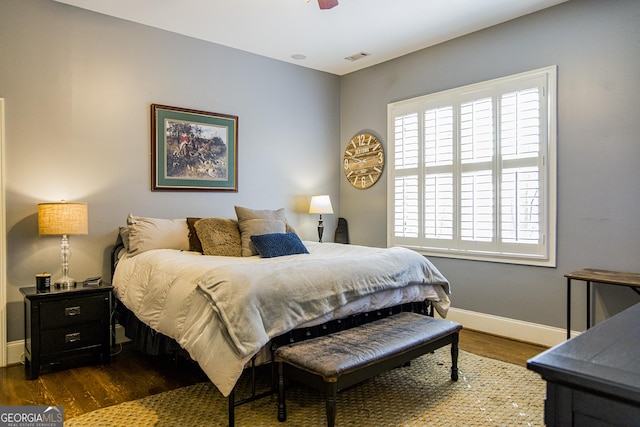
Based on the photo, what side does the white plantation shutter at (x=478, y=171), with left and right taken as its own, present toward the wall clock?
right

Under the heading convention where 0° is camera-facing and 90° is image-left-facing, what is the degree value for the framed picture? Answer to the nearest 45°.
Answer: approximately 315°

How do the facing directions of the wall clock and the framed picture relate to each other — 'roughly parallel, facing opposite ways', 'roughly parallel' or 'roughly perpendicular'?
roughly perpendicular

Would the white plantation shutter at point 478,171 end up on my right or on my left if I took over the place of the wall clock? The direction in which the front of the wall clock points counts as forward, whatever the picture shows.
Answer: on my left

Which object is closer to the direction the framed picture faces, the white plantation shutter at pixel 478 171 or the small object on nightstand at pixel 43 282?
the white plantation shutter

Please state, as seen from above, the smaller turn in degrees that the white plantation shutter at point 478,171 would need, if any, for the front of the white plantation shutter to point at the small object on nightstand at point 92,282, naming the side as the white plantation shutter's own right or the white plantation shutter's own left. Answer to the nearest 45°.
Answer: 0° — it already faces it

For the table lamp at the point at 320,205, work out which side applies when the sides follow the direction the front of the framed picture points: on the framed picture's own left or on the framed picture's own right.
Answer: on the framed picture's own left

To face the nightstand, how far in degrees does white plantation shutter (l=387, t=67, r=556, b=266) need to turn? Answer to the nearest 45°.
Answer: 0° — it already faces it

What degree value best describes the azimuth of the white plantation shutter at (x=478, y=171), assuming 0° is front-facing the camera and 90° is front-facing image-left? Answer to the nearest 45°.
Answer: approximately 45°

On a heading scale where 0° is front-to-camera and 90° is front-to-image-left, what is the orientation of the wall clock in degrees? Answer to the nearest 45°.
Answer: approximately 45°

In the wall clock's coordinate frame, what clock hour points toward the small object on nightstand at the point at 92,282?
The small object on nightstand is roughly at 12 o'clock from the wall clock.

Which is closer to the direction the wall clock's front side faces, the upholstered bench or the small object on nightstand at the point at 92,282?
the small object on nightstand

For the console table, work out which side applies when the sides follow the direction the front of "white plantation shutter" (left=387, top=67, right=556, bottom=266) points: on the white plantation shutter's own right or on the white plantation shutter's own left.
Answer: on the white plantation shutter's own left

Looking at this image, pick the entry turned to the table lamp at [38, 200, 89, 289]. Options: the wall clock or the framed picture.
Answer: the wall clock

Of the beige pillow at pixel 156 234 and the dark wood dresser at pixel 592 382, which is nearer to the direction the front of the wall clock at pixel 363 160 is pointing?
the beige pillow

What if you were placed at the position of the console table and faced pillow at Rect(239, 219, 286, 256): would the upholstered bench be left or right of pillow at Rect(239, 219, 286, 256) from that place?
left
